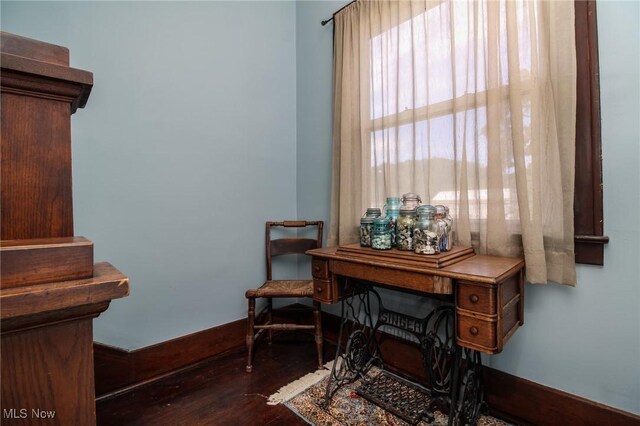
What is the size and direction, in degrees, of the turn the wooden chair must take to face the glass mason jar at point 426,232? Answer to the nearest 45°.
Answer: approximately 45° to its left

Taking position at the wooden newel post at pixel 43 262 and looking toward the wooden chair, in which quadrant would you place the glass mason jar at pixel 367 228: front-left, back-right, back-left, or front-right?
front-right

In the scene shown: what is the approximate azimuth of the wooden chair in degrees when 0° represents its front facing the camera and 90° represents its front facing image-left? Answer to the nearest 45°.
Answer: approximately 0°

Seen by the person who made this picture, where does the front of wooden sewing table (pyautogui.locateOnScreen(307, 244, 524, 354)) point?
facing the viewer and to the left of the viewer

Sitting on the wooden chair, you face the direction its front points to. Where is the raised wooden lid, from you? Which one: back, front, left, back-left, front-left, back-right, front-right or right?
front-left

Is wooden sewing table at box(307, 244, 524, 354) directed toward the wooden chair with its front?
no

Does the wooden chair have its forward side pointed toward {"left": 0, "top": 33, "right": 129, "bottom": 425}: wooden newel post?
yes
